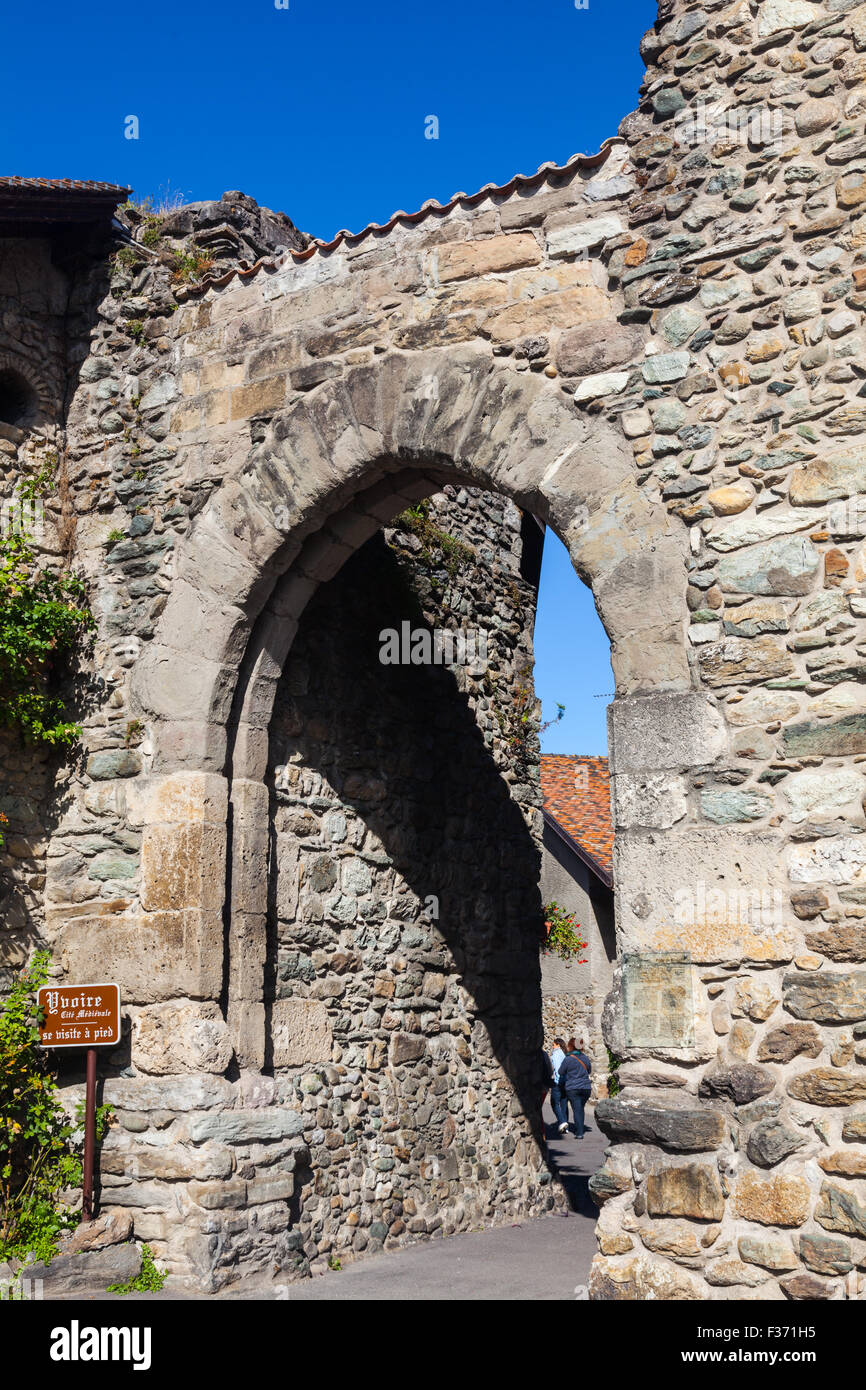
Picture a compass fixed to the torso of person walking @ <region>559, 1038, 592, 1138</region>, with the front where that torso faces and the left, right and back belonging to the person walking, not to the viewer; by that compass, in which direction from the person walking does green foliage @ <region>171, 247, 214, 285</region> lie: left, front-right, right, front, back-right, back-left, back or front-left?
back

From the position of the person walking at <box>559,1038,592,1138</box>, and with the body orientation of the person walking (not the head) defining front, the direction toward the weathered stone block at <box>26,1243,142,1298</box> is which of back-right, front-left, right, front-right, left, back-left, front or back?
back

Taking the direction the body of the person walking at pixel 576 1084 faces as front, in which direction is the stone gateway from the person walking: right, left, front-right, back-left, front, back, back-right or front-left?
back

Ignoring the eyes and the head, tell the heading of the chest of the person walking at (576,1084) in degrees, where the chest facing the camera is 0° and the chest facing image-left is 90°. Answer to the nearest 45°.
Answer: approximately 180°

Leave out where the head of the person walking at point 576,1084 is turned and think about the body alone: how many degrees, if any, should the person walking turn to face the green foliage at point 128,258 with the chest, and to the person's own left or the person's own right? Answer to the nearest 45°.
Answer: approximately 180°

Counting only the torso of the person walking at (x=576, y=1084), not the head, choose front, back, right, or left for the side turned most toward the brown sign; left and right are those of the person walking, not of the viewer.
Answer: back
